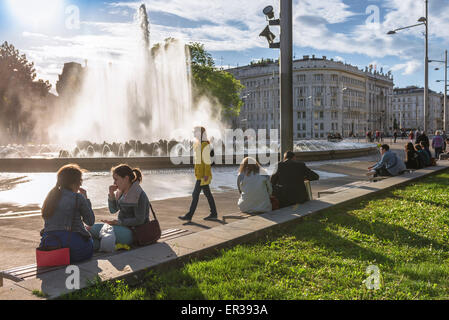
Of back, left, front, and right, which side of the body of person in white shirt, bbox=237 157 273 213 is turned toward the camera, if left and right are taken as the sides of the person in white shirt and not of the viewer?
back

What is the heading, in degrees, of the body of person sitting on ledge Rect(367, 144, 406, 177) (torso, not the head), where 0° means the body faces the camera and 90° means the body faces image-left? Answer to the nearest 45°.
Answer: approximately 90°

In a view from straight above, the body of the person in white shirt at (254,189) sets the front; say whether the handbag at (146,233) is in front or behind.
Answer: behind

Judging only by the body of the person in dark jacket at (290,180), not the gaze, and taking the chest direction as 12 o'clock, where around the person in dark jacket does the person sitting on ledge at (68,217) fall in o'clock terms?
The person sitting on ledge is roughly at 7 o'clock from the person in dark jacket.

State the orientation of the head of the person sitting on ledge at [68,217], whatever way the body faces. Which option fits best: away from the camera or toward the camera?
away from the camera

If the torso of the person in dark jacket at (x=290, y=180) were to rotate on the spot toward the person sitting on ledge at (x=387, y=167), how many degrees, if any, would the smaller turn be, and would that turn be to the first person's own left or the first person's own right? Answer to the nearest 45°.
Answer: approximately 45° to the first person's own right

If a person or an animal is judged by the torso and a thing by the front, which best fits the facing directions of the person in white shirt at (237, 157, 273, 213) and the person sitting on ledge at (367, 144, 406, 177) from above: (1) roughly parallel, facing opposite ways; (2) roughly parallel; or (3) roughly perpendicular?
roughly perpendicular

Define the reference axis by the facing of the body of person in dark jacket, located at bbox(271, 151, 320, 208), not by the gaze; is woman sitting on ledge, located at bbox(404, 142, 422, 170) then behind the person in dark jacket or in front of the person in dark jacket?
in front

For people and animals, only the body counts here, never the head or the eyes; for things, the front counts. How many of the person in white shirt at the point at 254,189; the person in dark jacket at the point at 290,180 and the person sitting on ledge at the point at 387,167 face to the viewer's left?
1

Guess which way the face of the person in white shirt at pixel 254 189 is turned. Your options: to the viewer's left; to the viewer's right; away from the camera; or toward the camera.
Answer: away from the camera

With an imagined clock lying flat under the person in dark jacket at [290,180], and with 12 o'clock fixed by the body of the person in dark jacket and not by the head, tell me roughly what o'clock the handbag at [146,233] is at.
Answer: The handbag is roughly at 7 o'clock from the person in dark jacket.

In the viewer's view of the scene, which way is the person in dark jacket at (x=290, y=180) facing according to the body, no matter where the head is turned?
away from the camera

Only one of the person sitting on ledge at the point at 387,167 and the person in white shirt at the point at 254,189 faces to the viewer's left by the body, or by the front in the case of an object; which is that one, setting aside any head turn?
the person sitting on ledge
